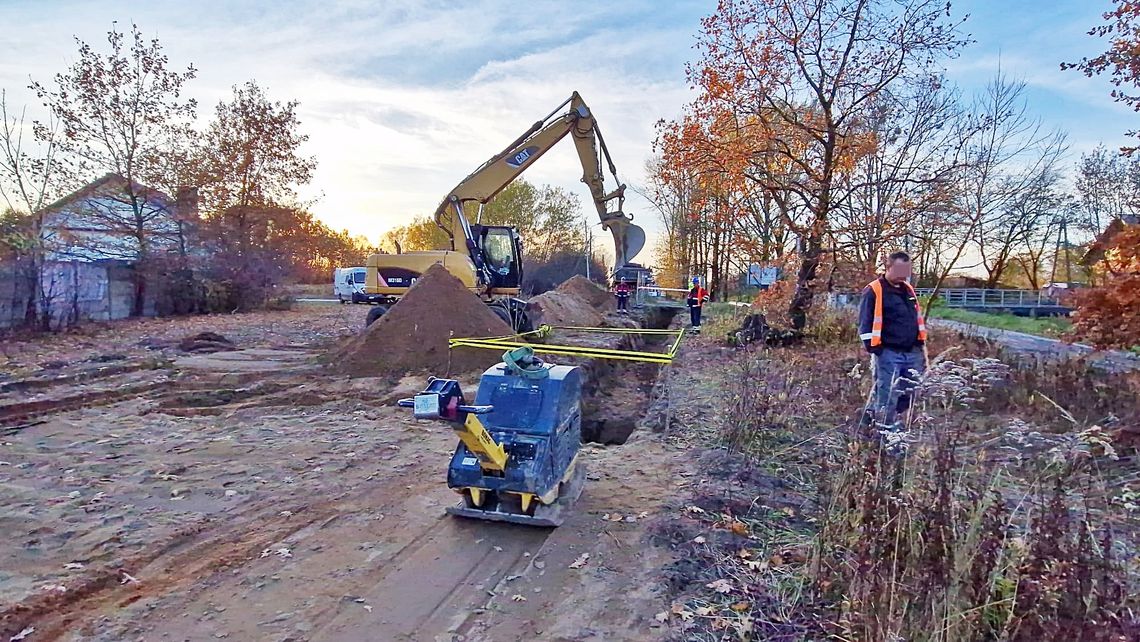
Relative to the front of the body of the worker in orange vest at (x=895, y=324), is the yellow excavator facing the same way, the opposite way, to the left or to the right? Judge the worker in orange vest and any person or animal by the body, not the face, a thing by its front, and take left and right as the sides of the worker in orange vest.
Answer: to the left

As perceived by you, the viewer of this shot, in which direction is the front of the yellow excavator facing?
facing to the right of the viewer

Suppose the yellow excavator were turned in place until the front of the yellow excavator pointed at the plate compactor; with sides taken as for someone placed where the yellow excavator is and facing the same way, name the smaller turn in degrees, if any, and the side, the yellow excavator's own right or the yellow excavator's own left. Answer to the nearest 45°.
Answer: approximately 90° to the yellow excavator's own right

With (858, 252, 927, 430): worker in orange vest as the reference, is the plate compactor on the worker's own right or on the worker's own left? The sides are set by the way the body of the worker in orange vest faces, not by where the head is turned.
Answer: on the worker's own right

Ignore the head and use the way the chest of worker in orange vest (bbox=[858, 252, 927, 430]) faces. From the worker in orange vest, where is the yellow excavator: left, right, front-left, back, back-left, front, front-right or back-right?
back
